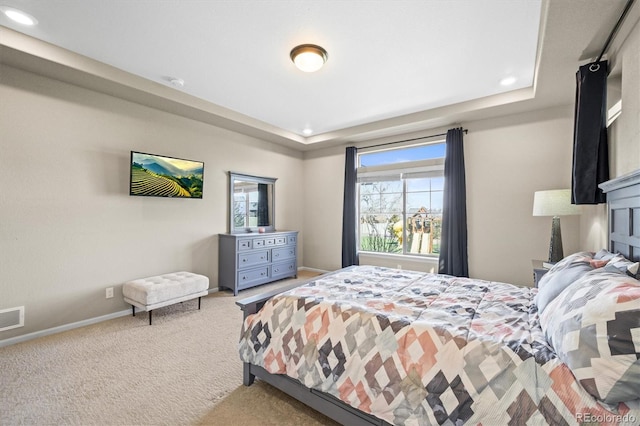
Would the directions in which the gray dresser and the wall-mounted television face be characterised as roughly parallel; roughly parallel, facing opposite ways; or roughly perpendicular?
roughly parallel

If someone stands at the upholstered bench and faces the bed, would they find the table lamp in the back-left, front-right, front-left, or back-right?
front-left

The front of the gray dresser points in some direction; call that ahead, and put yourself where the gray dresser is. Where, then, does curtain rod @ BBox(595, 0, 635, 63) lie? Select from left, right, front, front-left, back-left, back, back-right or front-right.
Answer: front

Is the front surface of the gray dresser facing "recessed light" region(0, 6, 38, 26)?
no

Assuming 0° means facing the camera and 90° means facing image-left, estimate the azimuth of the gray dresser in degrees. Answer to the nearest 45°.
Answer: approximately 315°

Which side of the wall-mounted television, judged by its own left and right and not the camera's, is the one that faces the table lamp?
front

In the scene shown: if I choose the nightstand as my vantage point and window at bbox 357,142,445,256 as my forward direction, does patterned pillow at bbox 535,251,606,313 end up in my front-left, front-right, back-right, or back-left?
back-left

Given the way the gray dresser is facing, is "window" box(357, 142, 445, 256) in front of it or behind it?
in front

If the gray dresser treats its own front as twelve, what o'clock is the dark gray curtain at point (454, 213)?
The dark gray curtain is roughly at 11 o'clock from the gray dresser.

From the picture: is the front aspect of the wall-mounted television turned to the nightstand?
yes

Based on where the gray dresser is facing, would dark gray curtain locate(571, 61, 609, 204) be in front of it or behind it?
in front

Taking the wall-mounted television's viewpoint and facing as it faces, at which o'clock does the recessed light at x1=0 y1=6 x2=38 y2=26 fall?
The recessed light is roughly at 3 o'clock from the wall-mounted television.

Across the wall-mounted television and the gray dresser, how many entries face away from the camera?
0

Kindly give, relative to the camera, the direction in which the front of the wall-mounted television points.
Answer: facing the viewer and to the right of the viewer

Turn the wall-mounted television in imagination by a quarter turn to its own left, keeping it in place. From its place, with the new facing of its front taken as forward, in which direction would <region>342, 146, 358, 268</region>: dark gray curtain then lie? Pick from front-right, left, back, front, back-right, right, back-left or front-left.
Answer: front-right

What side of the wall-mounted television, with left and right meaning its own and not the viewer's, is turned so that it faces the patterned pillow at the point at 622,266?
front
